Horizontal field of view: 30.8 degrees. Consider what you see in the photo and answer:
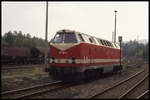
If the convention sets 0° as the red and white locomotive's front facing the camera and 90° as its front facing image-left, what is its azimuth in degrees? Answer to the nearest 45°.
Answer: approximately 45°
